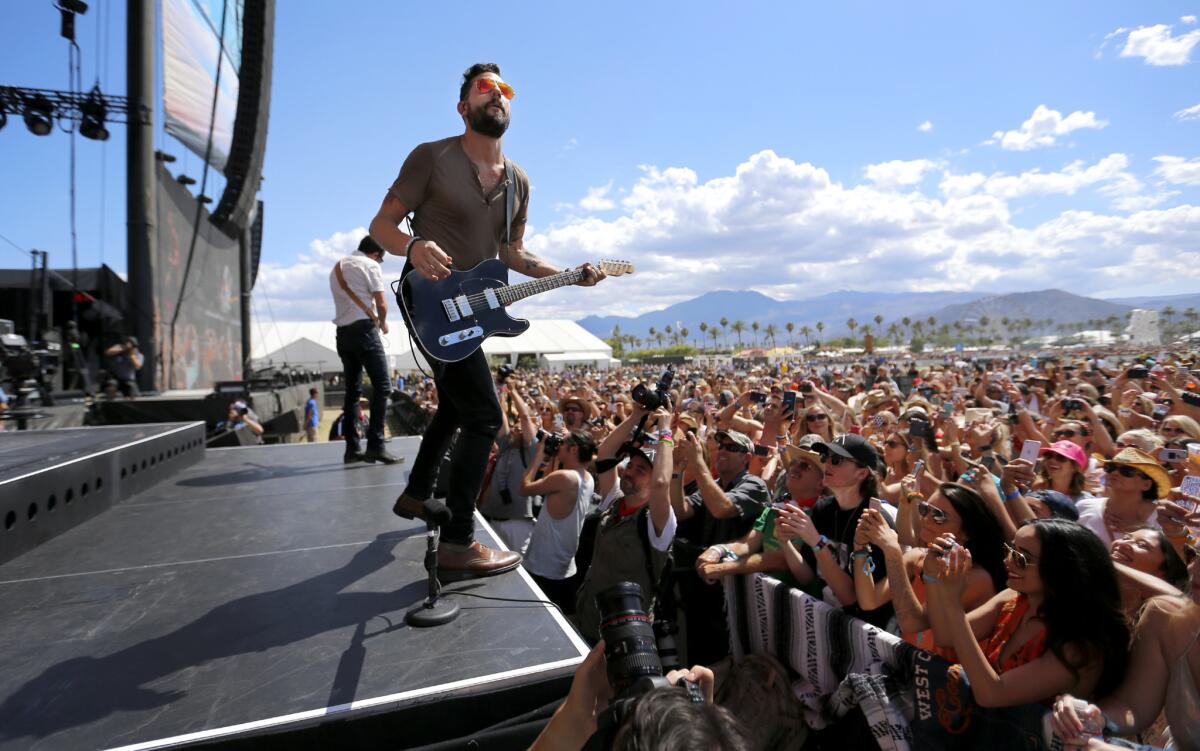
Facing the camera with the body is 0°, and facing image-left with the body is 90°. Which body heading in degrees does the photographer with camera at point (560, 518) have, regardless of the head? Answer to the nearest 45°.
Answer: approximately 90°

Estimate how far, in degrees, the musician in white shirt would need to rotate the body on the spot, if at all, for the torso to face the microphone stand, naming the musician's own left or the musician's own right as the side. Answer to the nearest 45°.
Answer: approximately 135° to the musician's own right

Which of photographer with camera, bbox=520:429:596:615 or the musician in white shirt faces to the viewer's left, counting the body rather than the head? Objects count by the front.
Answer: the photographer with camera

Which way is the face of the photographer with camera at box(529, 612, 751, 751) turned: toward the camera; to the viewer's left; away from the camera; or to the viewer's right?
away from the camera

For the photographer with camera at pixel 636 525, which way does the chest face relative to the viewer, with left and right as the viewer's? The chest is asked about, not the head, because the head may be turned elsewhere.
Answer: facing the viewer and to the left of the viewer

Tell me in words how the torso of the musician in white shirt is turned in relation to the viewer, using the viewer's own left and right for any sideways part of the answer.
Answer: facing away from the viewer and to the right of the viewer

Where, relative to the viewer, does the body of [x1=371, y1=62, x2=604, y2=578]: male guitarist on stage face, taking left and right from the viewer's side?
facing the viewer and to the right of the viewer

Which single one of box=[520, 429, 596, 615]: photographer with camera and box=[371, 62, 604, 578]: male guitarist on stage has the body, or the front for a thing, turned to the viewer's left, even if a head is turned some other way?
the photographer with camera

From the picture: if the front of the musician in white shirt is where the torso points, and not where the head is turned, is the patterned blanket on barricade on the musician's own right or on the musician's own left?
on the musician's own right

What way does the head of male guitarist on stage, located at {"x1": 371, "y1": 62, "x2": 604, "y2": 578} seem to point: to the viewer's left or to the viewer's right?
to the viewer's right

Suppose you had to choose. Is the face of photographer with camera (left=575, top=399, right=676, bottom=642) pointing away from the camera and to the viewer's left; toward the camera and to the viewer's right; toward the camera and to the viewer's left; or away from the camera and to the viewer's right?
toward the camera and to the viewer's left

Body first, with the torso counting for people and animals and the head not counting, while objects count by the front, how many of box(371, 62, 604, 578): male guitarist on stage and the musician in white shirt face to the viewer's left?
0

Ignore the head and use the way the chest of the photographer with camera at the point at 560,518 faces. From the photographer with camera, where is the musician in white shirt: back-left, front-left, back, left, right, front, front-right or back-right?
front

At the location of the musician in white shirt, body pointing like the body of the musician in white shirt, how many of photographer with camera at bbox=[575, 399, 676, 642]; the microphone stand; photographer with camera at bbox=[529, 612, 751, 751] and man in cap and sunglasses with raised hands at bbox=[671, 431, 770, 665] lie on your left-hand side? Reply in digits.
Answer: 0

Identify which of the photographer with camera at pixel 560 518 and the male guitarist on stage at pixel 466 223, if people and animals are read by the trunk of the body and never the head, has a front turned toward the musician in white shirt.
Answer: the photographer with camera

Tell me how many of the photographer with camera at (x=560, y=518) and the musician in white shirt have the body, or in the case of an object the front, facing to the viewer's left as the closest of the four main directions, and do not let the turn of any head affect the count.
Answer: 1
